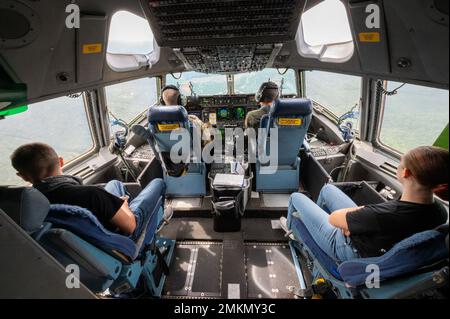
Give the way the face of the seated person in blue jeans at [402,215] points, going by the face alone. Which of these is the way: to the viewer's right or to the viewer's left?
to the viewer's left

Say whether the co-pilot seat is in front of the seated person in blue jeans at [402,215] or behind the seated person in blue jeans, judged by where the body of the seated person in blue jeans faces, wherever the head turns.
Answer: in front

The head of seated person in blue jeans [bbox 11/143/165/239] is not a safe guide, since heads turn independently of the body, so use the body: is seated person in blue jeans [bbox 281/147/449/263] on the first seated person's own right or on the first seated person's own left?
on the first seated person's own right

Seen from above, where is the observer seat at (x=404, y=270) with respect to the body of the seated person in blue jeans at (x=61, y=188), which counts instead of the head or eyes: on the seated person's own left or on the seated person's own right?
on the seated person's own right

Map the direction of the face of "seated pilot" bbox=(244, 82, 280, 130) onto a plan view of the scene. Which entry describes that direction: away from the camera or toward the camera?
away from the camera

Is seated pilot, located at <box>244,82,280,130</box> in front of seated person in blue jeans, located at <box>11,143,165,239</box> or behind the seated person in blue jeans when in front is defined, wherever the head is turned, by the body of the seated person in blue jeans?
in front

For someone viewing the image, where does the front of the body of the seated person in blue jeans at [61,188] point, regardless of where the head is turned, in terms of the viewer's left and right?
facing away from the viewer and to the right of the viewer

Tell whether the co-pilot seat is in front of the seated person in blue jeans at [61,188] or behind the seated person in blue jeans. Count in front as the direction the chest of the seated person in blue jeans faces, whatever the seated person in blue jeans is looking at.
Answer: in front

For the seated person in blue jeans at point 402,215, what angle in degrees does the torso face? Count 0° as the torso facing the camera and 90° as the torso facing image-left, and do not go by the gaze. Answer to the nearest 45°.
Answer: approximately 135°
